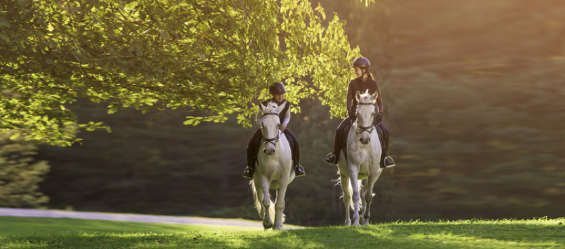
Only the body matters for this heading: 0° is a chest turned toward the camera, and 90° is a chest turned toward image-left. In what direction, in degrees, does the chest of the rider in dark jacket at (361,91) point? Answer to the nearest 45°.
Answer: approximately 0°

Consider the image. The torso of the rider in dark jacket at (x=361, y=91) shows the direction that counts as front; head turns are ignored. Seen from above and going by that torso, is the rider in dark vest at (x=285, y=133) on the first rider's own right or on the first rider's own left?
on the first rider's own right

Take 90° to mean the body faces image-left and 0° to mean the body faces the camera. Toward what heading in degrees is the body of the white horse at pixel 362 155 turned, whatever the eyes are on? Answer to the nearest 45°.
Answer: approximately 0°

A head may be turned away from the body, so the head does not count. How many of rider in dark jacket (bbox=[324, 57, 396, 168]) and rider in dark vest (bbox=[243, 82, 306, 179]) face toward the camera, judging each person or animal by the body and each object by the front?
2

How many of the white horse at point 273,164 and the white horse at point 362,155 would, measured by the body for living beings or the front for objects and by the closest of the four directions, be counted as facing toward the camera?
2

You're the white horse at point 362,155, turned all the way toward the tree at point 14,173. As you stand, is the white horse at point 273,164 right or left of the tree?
left

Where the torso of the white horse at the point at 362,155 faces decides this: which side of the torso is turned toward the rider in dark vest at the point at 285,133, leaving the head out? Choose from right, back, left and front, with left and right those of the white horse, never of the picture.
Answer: right

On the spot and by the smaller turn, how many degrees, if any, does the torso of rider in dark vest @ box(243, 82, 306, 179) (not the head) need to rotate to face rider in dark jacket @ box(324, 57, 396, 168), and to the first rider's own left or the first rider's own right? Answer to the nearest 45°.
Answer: approximately 90° to the first rider's own left

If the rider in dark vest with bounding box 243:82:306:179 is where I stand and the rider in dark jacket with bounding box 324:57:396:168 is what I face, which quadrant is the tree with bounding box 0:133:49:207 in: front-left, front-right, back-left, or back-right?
back-left
